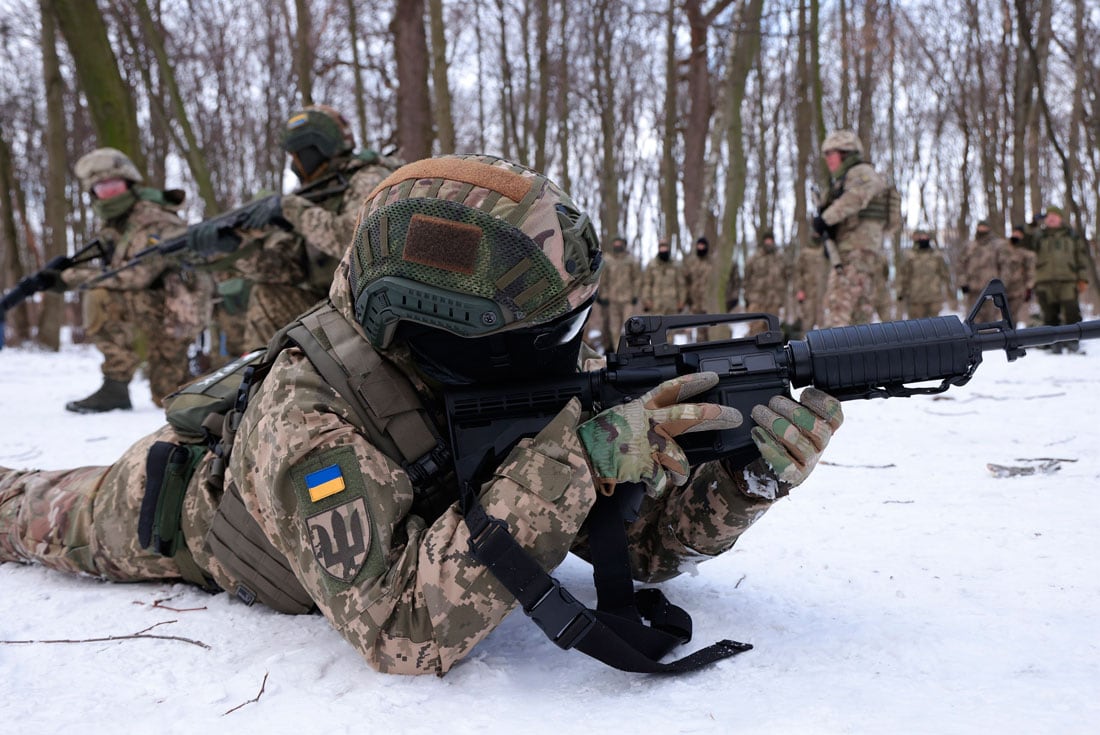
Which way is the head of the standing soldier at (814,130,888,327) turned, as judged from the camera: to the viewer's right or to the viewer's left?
to the viewer's left

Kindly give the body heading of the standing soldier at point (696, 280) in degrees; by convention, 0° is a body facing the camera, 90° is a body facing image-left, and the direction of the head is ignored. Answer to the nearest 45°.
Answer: approximately 0°

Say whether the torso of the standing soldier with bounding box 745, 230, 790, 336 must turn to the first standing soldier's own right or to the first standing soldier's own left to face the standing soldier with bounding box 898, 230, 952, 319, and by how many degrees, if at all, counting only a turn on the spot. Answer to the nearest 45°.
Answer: approximately 45° to the first standing soldier's own left

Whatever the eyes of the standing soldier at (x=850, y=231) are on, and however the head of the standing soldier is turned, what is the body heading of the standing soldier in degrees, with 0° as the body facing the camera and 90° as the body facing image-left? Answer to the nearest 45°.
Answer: approximately 90°

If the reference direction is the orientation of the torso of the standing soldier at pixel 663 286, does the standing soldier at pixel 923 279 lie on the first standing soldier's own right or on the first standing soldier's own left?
on the first standing soldier's own left

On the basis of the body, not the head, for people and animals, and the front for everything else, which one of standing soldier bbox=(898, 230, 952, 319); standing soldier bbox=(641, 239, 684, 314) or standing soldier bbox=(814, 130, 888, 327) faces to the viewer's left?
standing soldier bbox=(814, 130, 888, 327)
